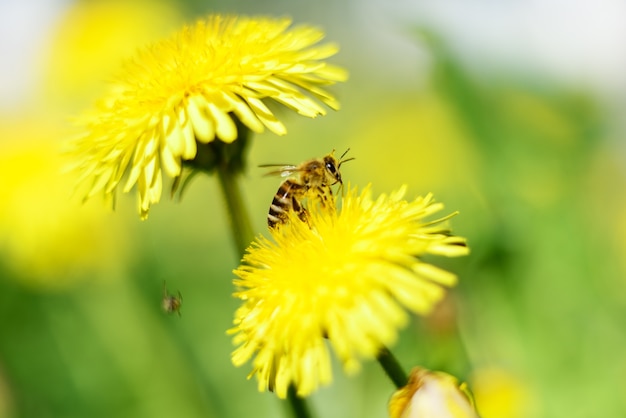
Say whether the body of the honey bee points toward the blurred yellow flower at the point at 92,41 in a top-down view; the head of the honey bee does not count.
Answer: no

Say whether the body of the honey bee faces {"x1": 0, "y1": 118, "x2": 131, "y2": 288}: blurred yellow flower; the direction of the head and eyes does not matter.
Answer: no

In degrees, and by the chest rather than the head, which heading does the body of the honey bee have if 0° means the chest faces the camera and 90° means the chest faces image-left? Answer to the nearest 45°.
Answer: approximately 270°
